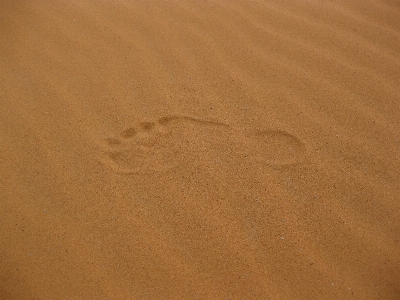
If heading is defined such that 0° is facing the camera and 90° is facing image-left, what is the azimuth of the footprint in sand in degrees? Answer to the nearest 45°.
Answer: approximately 90°
